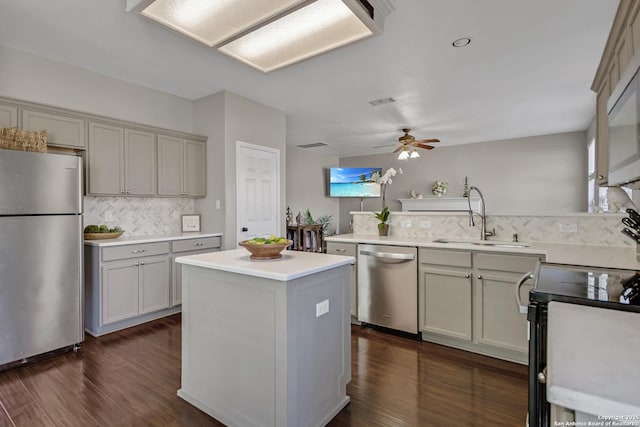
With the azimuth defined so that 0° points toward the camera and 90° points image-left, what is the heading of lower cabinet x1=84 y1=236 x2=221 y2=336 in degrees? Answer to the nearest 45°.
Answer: approximately 315°

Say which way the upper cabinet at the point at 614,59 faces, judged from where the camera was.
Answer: facing to the left of the viewer

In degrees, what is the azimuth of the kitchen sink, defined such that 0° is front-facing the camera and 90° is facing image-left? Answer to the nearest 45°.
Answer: approximately 0°

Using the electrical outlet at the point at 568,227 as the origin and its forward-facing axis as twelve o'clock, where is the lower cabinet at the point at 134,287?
The lower cabinet is roughly at 2 o'clock from the electrical outlet.

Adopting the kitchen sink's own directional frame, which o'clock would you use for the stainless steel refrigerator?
The stainless steel refrigerator is roughly at 2 o'clock from the kitchen sink.

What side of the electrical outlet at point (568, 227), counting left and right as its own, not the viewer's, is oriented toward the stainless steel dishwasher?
right

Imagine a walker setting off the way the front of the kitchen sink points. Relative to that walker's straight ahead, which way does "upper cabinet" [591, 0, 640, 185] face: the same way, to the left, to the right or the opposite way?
to the right

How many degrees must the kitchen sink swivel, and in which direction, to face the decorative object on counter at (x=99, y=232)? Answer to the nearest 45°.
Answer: approximately 90° to its right

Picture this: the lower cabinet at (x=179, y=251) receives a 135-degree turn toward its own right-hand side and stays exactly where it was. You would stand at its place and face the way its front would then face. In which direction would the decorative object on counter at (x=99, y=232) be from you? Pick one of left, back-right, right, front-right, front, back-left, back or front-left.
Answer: front
